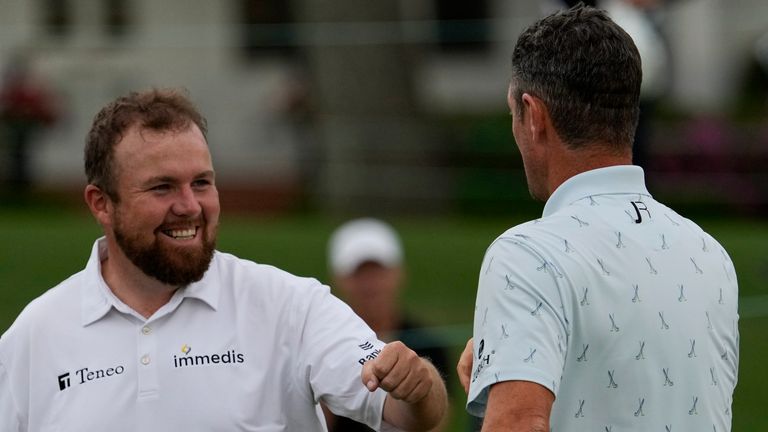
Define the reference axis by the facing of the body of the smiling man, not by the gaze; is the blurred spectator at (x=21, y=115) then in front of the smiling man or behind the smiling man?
behind

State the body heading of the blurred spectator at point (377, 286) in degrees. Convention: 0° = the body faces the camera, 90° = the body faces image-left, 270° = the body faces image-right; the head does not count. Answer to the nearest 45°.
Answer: approximately 0°

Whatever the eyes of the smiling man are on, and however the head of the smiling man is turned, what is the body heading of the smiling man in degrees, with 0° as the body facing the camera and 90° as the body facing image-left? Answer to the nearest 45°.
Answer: approximately 0°

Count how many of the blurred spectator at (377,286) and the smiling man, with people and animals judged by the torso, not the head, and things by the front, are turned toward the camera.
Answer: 2
